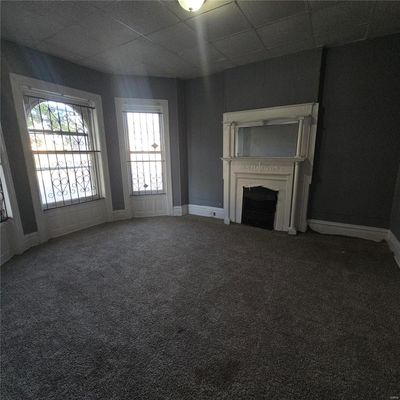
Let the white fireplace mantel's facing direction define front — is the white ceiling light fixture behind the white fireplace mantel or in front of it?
in front

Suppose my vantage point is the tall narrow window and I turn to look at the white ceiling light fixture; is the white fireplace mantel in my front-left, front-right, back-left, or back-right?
front-left

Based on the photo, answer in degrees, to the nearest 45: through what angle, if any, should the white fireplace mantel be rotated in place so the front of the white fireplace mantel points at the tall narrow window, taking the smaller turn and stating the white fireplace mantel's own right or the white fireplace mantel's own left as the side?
approximately 45° to the white fireplace mantel's own right

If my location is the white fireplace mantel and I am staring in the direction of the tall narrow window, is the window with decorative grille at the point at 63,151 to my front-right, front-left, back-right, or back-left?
front-left

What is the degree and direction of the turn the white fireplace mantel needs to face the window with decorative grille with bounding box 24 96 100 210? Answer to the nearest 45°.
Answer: approximately 45° to its right

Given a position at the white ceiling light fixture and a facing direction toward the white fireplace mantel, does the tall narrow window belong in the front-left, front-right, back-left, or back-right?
front-left

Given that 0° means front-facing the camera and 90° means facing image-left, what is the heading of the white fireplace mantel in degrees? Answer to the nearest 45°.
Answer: approximately 45°

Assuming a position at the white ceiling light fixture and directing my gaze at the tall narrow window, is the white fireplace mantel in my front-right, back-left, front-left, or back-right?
front-right

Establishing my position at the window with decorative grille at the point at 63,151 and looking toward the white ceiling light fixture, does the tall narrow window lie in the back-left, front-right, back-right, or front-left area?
front-left
